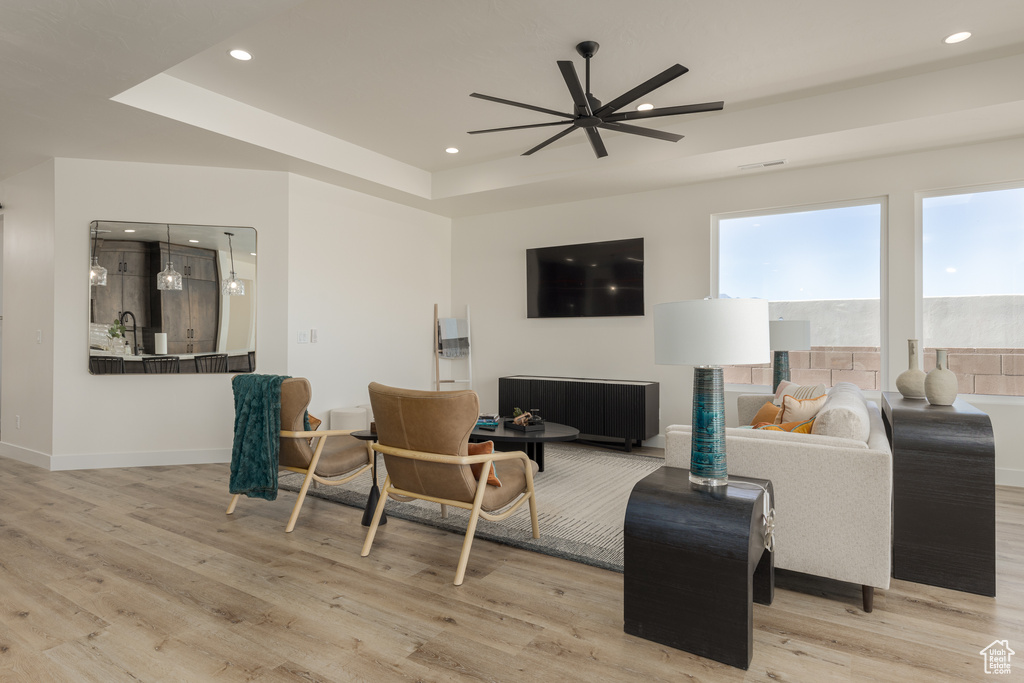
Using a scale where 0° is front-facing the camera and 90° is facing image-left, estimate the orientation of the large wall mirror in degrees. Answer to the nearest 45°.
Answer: approximately 0°

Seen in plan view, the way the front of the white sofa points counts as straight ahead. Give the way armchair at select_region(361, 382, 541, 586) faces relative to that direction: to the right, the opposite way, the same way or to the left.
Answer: to the right

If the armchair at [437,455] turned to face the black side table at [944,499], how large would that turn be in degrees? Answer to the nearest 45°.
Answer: approximately 45° to its right

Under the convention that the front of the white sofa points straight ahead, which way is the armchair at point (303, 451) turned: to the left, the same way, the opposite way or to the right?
to the right

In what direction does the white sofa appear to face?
to the viewer's left

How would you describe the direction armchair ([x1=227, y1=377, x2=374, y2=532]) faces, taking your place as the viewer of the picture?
facing away from the viewer and to the right of the viewer

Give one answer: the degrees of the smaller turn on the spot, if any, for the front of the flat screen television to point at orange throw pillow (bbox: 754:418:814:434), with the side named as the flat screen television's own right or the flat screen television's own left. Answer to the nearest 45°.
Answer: approximately 45° to the flat screen television's own left

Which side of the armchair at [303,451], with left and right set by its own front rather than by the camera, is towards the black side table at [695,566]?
right

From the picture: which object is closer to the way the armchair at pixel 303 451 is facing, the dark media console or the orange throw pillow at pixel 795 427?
the dark media console

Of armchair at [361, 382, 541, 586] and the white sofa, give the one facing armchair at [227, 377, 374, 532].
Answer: the white sofa
